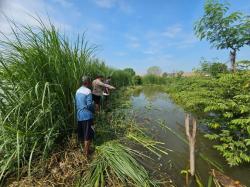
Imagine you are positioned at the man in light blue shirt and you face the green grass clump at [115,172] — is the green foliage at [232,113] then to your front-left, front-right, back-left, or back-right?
front-left

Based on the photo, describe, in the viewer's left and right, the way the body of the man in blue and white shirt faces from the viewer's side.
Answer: facing away from the viewer and to the right of the viewer

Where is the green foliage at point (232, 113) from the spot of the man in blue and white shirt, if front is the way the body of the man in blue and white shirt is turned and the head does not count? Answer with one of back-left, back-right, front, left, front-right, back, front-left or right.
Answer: front-right
